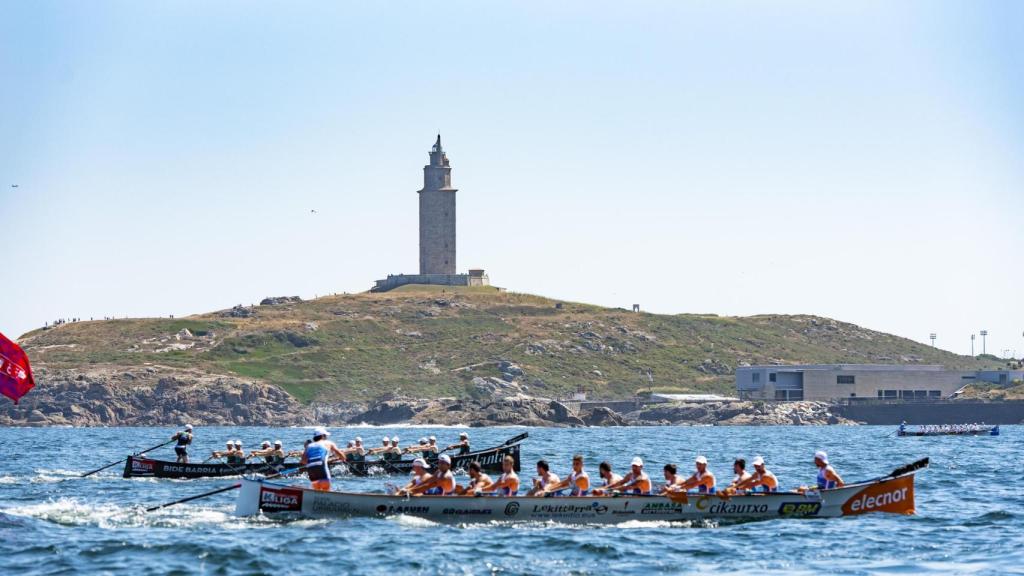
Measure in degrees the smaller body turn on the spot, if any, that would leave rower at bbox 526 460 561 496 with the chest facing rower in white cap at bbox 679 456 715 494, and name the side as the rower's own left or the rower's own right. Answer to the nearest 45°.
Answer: approximately 180°

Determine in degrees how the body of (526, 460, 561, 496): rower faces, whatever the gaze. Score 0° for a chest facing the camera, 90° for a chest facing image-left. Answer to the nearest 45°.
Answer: approximately 90°

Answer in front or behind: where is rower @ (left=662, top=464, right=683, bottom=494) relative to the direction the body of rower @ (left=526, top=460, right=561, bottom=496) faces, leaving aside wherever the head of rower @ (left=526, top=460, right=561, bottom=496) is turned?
behind

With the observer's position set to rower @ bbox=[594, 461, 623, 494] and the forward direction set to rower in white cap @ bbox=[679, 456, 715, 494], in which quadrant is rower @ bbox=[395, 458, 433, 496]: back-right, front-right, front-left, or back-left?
back-right

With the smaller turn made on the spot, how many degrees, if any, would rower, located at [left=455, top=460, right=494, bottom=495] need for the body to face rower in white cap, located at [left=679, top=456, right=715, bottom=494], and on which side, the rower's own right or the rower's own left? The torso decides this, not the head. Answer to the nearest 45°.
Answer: approximately 180°

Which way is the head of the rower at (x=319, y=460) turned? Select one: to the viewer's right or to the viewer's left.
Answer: to the viewer's right

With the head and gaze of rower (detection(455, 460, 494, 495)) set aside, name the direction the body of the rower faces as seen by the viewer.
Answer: to the viewer's left

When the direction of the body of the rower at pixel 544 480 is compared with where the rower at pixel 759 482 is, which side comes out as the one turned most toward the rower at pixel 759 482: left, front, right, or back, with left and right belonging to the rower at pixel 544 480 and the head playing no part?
back

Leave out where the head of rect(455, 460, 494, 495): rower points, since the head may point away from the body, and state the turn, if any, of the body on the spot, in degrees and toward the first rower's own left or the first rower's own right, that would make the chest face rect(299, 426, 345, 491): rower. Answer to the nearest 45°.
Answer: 0° — they already face them

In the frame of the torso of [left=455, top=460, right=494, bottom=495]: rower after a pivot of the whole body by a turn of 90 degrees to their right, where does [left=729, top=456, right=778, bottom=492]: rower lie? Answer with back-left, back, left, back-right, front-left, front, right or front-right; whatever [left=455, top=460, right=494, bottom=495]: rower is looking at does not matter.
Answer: right

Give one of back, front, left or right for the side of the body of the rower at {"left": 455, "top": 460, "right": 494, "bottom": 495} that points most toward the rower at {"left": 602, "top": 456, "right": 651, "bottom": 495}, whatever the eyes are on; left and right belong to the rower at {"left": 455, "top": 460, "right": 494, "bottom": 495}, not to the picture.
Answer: back

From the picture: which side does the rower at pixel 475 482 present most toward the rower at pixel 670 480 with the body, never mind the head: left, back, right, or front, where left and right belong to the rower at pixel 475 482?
back

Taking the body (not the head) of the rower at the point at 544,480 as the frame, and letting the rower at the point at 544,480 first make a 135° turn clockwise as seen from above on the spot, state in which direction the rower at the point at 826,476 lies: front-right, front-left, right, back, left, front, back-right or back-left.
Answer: front-right

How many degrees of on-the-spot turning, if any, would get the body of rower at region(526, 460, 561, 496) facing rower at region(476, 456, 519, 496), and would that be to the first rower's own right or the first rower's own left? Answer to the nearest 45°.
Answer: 0° — they already face them

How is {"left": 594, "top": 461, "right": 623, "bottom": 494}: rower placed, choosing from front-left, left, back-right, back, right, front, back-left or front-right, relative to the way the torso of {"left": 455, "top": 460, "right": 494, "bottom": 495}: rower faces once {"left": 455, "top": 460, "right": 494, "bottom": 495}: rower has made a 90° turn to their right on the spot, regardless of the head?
right
